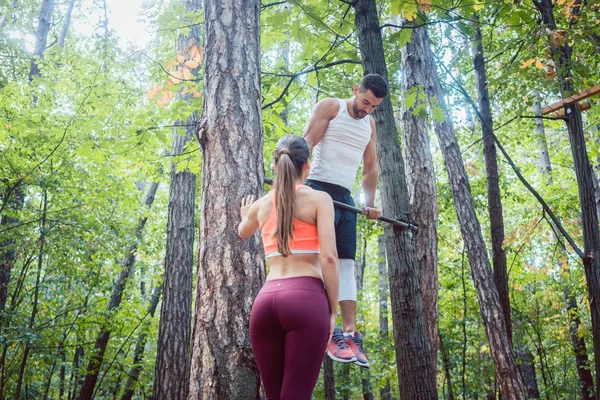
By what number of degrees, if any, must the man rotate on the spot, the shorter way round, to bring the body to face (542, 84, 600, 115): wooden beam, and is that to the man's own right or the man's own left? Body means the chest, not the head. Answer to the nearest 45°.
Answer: approximately 90° to the man's own left

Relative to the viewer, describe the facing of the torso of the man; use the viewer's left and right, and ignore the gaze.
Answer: facing the viewer and to the right of the viewer

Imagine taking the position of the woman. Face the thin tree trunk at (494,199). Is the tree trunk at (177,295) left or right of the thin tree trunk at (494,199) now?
left

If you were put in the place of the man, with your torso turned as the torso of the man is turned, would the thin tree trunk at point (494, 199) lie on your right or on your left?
on your left

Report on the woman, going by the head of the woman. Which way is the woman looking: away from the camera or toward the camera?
away from the camera

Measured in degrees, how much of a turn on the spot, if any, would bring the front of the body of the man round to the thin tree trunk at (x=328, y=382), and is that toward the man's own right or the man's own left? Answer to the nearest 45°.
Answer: approximately 135° to the man's own left
